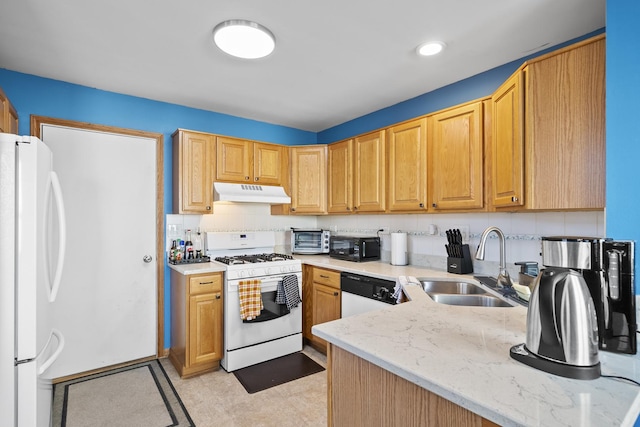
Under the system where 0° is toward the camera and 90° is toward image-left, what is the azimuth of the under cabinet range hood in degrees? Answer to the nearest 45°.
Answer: approximately 315°

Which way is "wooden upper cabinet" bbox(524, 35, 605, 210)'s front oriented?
to the viewer's left

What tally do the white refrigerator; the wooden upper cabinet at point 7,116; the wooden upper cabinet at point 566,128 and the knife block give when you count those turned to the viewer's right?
2

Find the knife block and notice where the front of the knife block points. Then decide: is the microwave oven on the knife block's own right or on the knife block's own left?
on the knife block's own right

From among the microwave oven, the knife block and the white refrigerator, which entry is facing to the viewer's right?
the white refrigerator

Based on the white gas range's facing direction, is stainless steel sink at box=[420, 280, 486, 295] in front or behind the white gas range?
in front

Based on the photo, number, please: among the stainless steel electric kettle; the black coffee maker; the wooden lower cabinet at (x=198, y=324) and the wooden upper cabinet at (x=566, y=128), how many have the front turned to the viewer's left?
2

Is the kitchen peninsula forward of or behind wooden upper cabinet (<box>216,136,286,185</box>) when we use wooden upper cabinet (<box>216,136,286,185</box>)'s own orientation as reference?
forward

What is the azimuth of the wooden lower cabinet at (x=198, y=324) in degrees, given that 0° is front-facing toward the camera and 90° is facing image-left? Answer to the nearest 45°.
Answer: approximately 315°

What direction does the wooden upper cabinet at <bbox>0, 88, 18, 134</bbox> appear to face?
to the viewer's right

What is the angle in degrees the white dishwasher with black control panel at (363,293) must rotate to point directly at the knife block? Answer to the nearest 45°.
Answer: approximately 135° to its left
